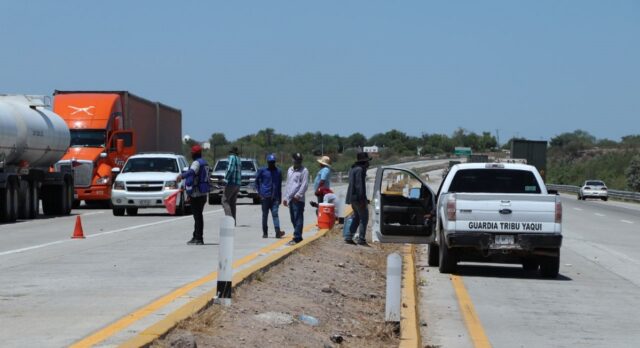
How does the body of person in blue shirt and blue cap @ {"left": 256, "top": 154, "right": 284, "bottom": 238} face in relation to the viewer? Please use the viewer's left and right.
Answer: facing the viewer

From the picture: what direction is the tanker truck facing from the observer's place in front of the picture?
facing the viewer and to the left of the viewer

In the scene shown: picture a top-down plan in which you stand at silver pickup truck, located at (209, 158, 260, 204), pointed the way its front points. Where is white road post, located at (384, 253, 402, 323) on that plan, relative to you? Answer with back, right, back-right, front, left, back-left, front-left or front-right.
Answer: front

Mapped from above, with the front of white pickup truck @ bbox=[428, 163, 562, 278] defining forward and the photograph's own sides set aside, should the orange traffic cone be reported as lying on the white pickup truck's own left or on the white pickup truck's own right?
on the white pickup truck's own left

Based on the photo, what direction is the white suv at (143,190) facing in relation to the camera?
toward the camera

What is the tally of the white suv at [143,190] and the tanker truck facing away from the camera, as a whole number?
0

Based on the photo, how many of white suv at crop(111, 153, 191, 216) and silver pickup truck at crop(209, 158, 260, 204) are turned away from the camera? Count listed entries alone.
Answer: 0

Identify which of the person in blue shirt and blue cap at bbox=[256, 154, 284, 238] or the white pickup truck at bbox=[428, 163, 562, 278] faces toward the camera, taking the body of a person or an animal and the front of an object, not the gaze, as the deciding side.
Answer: the person in blue shirt and blue cap

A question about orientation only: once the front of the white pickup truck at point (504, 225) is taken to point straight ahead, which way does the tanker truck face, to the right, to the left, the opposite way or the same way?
the opposite way

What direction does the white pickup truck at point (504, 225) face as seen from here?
away from the camera

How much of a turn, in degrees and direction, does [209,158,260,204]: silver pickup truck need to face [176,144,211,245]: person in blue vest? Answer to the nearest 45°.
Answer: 0° — it already faces them

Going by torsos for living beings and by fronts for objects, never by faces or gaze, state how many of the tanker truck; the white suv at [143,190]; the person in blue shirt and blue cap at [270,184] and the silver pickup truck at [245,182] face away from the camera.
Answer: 0

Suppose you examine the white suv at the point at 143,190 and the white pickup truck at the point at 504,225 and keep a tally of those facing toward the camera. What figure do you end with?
1

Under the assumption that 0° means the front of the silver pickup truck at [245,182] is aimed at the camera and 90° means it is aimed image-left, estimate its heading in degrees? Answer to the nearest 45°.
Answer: approximately 0°
